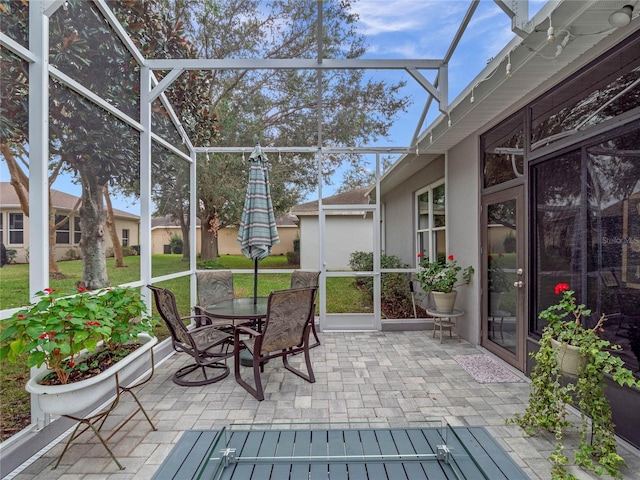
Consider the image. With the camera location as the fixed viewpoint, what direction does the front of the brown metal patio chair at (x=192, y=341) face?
facing away from the viewer and to the right of the viewer

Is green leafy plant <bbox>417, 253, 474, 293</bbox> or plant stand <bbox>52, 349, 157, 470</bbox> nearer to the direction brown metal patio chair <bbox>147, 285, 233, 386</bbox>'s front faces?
the green leafy plant

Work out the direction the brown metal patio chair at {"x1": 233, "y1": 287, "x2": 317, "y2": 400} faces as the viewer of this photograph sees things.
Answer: facing away from the viewer and to the left of the viewer

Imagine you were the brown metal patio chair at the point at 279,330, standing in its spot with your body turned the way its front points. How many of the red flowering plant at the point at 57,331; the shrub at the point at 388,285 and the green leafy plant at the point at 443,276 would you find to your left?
1

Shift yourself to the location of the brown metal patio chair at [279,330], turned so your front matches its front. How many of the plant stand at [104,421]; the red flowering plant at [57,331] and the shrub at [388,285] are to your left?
2

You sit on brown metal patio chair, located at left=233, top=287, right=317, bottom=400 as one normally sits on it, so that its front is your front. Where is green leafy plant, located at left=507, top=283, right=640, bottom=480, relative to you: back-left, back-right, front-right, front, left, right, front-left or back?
back

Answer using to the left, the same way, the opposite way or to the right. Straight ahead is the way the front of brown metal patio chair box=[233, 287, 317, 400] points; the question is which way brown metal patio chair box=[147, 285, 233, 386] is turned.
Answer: to the right

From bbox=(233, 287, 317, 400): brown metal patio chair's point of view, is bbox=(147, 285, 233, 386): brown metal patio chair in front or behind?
in front

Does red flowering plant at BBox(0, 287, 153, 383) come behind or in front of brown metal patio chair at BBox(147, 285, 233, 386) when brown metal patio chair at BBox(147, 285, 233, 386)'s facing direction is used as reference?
behind

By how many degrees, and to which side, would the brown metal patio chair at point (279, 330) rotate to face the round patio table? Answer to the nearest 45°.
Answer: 0° — it already faces it

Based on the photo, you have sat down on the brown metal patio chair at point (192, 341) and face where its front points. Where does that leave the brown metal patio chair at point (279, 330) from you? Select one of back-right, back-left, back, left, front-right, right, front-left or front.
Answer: right

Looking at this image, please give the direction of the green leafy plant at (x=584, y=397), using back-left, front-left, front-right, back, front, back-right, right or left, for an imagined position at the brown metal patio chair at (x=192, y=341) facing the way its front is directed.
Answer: right

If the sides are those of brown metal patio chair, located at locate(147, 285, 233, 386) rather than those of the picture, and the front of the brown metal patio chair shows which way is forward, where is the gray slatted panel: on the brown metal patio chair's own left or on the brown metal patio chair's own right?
on the brown metal patio chair's own right

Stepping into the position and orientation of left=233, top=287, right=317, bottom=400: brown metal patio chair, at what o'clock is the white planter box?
The white planter box is roughly at 9 o'clock from the brown metal patio chair.
